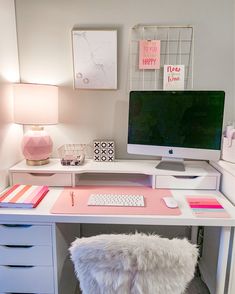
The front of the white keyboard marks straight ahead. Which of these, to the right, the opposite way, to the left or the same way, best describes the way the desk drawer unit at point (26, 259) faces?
the same way

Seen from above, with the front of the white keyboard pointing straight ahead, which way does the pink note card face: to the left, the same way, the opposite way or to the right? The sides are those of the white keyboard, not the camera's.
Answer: the same way

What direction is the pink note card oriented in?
toward the camera

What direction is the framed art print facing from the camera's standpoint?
toward the camera

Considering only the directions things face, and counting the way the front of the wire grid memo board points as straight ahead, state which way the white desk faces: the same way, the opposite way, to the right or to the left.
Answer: the same way

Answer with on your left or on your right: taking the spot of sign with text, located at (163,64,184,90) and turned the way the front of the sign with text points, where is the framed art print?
on your right

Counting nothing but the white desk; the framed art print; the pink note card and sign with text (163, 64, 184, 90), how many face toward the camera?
4

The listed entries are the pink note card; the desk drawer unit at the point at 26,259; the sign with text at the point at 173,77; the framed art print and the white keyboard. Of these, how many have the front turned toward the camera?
5

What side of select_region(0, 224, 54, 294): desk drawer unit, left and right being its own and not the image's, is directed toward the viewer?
front
